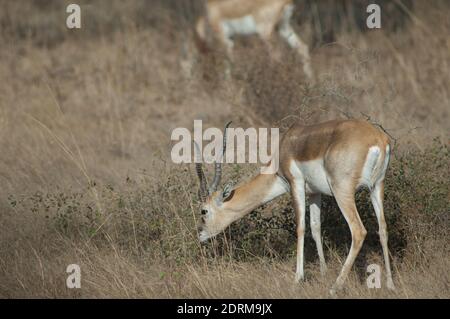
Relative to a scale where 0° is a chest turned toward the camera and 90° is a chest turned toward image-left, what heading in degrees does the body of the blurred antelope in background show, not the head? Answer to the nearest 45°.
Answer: approximately 90°

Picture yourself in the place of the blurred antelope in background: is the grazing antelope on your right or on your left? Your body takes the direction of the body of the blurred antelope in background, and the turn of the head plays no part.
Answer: on your left
